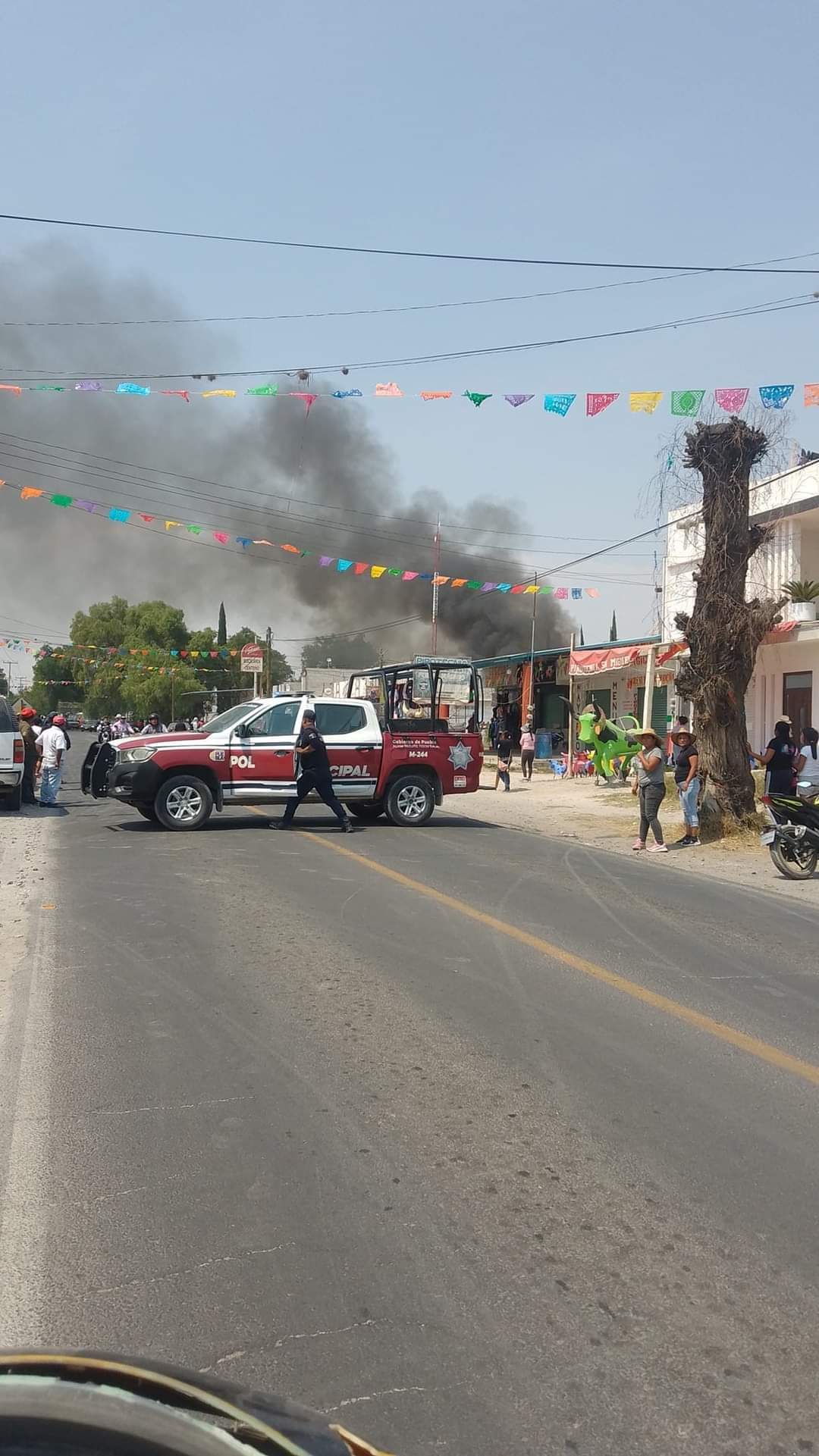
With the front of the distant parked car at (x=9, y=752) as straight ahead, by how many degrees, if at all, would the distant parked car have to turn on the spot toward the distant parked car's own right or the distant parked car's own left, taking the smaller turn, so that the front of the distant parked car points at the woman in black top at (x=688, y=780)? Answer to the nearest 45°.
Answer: approximately 135° to the distant parked car's own right

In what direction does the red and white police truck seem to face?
to the viewer's left

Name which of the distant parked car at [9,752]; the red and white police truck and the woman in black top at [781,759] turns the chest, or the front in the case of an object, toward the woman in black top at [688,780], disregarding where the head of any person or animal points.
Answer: the woman in black top at [781,759]

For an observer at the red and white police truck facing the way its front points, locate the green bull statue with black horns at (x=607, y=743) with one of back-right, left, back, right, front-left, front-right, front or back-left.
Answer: back-right

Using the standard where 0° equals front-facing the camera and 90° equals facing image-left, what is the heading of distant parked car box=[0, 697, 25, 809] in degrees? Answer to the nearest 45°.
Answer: approximately 180°

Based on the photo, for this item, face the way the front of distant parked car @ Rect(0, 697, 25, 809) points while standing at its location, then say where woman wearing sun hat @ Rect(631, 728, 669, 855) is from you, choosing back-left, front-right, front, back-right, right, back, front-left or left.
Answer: back-right

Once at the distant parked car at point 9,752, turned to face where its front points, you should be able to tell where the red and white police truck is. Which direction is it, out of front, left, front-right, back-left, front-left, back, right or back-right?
back-right

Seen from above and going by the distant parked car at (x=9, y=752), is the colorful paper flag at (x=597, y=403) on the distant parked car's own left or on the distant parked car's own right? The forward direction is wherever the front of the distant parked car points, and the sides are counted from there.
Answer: on the distant parked car's own right
